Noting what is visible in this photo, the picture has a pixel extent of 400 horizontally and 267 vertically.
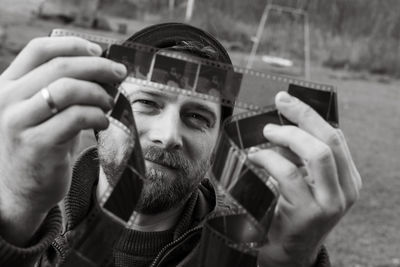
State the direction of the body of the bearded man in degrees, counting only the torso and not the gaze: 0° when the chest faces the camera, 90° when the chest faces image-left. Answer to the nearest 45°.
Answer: approximately 0°
